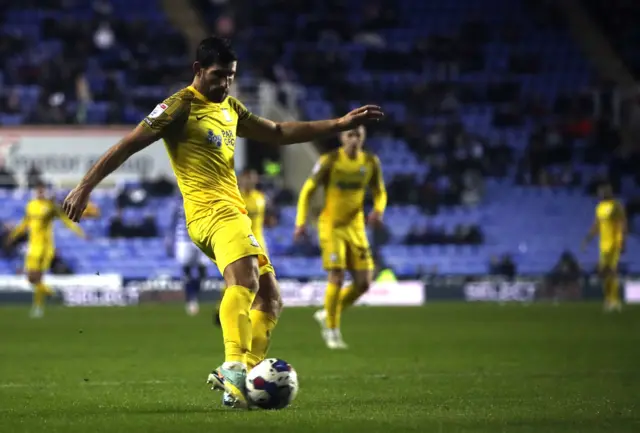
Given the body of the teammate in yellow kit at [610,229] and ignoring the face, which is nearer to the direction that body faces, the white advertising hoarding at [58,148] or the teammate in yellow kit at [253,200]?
the teammate in yellow kit

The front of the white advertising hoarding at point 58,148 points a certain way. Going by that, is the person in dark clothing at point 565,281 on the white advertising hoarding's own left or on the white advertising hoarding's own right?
on the white advertising hoarding's own left

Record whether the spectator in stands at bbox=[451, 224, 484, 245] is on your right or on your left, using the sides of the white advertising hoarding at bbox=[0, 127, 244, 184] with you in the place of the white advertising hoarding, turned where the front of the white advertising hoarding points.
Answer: on your left

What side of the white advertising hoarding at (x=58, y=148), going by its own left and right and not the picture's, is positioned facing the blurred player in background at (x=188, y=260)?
front

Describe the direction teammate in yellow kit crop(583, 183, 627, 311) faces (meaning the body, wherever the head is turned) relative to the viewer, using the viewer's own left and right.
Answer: facing the viewer and to the left of the viewer

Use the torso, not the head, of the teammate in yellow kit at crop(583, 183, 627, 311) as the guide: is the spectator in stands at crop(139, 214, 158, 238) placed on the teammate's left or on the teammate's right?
on the teammate's right

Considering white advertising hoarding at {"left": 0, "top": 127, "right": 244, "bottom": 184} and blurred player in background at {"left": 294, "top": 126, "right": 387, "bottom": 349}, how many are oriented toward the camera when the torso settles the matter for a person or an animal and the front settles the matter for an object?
2

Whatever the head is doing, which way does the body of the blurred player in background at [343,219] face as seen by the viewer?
toward the camera

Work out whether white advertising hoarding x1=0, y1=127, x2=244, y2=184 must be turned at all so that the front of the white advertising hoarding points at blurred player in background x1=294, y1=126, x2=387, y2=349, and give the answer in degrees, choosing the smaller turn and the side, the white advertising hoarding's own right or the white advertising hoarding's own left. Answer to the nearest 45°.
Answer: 0° — it already faces them

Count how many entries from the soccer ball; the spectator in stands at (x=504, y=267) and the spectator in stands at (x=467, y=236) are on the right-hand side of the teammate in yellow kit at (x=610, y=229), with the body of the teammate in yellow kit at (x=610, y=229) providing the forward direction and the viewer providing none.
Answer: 2

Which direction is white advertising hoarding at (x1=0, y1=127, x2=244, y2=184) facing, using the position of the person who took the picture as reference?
facing the viewer
